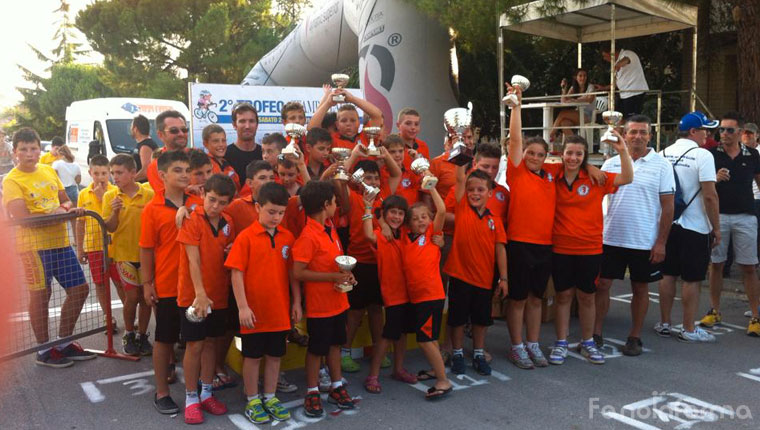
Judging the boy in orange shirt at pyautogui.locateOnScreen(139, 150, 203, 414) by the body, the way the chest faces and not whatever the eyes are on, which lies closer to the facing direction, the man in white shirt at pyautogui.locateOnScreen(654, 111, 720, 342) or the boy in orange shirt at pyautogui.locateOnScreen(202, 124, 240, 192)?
the man in white shirt

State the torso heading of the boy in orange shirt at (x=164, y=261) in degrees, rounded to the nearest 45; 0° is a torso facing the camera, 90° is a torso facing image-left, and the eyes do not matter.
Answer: approximately 315°

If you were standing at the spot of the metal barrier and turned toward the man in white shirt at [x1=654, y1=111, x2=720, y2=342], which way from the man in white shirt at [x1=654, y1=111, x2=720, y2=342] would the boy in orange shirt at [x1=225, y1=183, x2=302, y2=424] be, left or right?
right

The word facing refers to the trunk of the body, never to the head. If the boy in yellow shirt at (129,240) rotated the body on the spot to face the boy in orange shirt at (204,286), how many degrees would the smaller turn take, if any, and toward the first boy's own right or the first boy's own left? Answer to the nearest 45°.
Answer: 0° — they already face them
